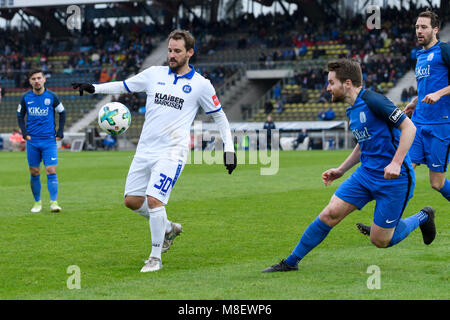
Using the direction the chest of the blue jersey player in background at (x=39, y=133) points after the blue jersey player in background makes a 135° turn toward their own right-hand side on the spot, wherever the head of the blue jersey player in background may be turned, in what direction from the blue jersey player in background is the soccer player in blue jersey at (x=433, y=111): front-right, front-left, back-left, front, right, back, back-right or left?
back

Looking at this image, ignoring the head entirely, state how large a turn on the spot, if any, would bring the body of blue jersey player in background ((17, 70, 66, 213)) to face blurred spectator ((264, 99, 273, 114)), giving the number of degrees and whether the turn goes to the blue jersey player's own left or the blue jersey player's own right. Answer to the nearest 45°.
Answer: approximately 135° to the blue jersey player's own left

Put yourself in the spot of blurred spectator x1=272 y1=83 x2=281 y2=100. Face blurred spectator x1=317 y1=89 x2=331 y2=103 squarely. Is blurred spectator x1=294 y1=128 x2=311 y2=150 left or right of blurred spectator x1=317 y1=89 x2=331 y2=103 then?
right

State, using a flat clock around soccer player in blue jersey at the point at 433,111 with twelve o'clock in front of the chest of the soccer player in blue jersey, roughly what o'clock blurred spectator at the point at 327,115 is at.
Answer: The blurred spectator is roughly at 4 o'clock from the soccer player in blue jersey.

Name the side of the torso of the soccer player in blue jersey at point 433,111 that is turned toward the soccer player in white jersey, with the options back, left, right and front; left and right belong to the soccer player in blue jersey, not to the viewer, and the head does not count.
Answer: front

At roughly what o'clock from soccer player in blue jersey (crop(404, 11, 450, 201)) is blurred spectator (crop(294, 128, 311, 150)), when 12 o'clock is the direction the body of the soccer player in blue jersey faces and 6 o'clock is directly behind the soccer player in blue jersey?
The blurred spectator is roughly at 4 o'clock from the soccer player in blue jersey.

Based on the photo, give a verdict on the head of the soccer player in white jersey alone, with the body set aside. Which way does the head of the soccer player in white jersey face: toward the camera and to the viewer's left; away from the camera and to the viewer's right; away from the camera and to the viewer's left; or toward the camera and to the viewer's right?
toward the camera and to the viewer's left

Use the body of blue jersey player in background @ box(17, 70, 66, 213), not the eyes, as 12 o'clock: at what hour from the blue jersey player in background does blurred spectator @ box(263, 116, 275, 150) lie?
The blurred spectator is roughly at 7 o'clock from the blue jersey player in background.

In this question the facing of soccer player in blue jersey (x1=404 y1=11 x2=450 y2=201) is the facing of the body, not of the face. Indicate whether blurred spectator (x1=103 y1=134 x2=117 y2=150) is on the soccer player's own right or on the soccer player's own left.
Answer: on the soccer player's own right

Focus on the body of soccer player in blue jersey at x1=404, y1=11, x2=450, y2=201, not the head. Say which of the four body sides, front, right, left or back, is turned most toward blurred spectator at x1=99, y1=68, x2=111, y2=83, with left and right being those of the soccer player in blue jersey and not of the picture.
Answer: right

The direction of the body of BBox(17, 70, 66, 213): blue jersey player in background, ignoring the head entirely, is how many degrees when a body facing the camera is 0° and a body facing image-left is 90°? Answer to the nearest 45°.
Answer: approximately 0°

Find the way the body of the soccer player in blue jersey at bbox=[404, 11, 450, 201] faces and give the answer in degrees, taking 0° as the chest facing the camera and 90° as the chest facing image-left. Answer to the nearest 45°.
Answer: approximately 45°
